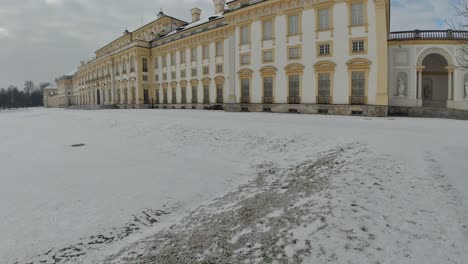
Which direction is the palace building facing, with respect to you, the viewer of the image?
facing the viewer and to the left of the viewer
